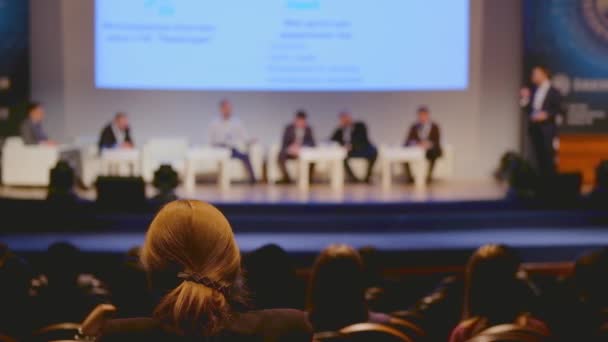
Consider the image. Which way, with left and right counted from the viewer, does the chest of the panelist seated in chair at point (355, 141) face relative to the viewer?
facing the viewer

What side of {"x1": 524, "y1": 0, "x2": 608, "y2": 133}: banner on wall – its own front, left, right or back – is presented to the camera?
front

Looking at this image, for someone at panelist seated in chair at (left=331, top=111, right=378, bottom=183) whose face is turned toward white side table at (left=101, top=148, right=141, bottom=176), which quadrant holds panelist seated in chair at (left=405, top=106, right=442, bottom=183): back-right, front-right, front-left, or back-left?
back-left

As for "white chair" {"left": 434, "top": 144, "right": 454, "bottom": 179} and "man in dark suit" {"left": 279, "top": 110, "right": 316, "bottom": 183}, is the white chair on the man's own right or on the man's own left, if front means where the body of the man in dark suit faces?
on the man's own left

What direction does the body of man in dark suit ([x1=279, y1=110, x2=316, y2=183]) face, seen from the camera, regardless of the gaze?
toward the camera

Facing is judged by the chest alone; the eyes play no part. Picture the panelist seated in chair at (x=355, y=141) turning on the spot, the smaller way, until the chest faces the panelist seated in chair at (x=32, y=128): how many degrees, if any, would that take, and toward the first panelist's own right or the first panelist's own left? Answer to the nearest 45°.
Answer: approximately 90° to the first panelist's own right

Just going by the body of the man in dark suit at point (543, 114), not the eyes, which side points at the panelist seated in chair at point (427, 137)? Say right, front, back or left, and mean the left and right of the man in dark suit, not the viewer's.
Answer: right

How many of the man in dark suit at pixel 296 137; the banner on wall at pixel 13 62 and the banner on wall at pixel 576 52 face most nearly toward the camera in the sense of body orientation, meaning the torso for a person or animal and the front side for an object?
3

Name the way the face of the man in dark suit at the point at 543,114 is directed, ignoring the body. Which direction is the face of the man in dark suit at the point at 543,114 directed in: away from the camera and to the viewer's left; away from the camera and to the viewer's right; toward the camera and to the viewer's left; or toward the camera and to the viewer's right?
toward the camera and to the viewer's left

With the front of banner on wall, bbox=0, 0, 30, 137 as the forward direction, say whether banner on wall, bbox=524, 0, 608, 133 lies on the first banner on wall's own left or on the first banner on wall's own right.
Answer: on the first banner on wall's own left

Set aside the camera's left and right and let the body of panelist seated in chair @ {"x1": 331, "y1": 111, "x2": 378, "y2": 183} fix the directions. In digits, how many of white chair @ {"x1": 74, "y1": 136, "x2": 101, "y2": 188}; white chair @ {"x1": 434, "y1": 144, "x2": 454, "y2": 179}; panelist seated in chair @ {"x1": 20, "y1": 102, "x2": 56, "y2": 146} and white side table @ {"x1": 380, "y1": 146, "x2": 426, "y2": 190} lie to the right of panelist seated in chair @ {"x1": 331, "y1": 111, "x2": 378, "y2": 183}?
2
